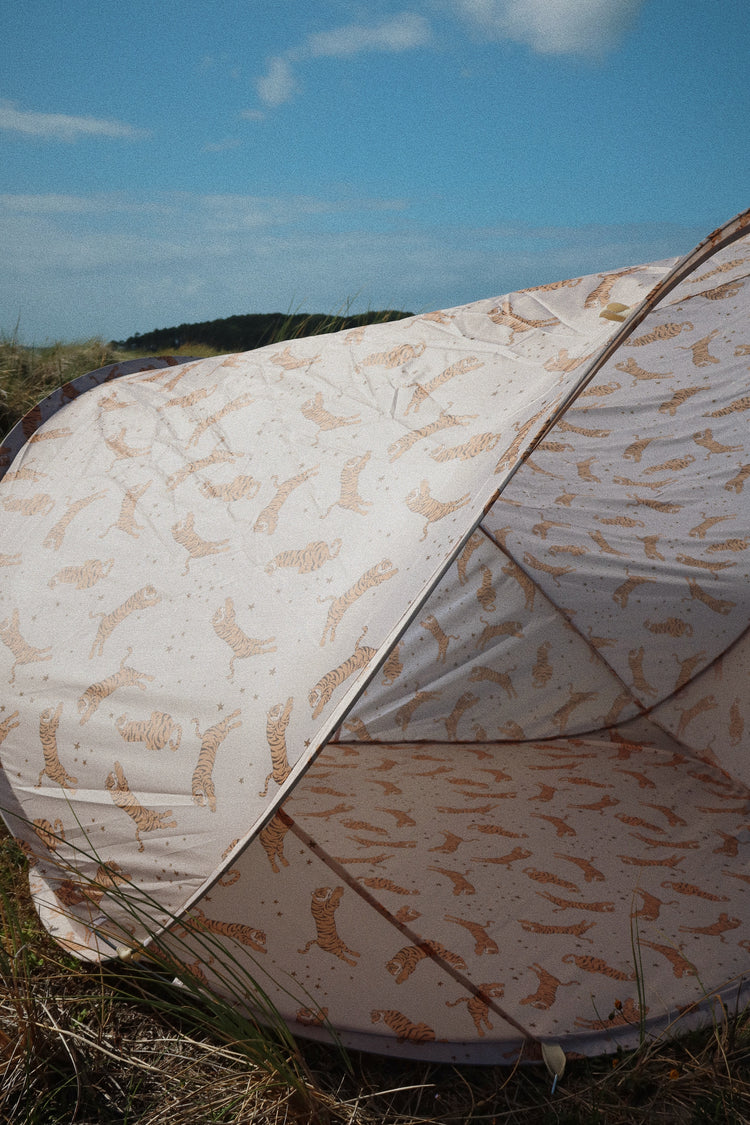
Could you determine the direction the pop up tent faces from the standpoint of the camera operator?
facing the viewer and to the right of the viewer
